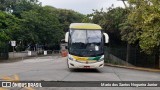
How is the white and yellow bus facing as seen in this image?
toward the camera

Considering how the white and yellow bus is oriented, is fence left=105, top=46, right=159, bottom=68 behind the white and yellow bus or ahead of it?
behind
